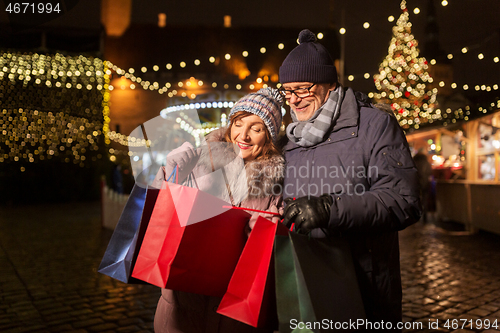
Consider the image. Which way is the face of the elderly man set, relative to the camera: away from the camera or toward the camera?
toward the camera

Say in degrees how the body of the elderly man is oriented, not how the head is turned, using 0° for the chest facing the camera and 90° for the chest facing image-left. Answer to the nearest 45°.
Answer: approximately 45°

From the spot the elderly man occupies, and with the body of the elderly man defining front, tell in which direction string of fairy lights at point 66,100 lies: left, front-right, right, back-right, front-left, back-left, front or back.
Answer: right

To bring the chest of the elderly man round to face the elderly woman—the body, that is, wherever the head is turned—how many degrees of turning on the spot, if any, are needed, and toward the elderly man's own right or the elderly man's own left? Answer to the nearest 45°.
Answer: approximately 45° to the elderly man's own right

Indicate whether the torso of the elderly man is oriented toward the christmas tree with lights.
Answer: no

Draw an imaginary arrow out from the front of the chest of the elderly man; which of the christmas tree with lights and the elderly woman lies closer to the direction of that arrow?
the elderly woman
